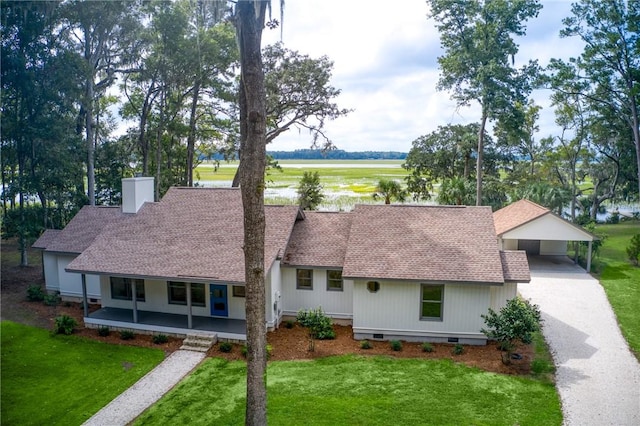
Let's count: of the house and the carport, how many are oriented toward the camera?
2

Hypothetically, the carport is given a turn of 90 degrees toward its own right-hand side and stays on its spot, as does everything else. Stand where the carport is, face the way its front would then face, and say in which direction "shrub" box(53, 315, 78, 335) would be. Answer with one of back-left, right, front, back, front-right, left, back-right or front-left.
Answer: front-left

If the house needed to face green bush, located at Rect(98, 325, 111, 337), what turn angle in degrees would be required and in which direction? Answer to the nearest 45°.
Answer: approximately 90° to its right

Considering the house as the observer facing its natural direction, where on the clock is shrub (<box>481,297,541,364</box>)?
The shrub is roughly at 10 o'clock from the house.

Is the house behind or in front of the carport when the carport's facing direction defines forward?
in front

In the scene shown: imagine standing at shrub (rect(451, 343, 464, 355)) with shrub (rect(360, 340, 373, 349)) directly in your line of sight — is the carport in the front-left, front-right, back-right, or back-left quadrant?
back-right

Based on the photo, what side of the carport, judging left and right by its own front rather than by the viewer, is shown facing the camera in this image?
front

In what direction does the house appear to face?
toward the camera
